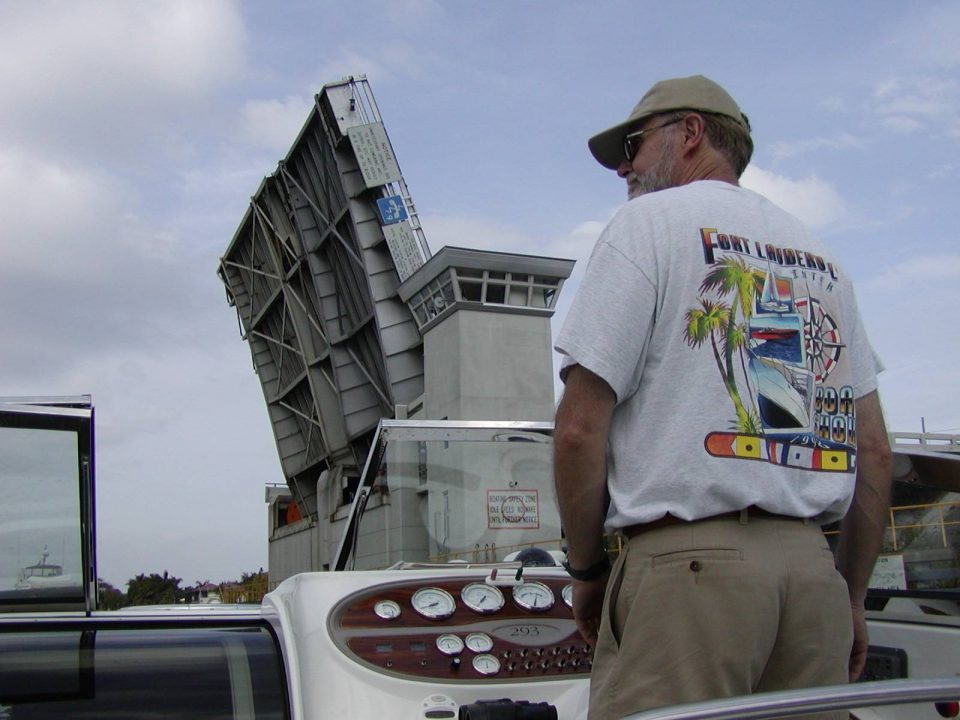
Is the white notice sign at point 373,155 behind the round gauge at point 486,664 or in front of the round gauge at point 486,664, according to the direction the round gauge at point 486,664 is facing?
behind

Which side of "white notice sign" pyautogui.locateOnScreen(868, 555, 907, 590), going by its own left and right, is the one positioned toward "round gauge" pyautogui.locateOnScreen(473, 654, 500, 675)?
front

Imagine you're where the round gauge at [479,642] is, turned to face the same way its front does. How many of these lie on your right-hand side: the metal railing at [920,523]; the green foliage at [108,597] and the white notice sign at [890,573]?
1

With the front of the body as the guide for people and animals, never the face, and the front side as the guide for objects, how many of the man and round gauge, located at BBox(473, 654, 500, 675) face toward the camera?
1

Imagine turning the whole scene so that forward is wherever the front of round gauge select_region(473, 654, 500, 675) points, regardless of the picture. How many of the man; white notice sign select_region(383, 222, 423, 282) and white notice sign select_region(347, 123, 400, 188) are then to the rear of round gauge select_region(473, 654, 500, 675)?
2

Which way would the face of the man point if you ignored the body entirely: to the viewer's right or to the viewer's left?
to the viewer's left

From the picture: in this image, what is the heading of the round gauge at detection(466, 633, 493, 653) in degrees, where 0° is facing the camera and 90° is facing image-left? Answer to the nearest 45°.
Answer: approximately 0°

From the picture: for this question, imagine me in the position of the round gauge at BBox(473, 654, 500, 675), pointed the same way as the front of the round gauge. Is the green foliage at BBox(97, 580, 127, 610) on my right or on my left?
on my right

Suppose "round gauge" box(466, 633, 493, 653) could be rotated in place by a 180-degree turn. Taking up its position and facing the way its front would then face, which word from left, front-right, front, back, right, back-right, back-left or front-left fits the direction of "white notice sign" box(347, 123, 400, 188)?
front

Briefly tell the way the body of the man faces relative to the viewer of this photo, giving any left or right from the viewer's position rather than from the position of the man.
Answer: facing away from the viewer and to the left of the viewer

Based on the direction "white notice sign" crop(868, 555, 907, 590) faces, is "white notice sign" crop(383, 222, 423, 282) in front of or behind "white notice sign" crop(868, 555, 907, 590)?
behind

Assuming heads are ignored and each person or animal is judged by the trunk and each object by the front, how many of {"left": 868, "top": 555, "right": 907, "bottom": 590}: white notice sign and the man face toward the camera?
1

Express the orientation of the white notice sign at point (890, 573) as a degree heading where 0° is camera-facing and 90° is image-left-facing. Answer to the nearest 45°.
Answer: approximately 0°

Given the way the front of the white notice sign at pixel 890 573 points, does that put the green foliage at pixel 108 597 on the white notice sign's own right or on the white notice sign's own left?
on the white notice sign's own right
